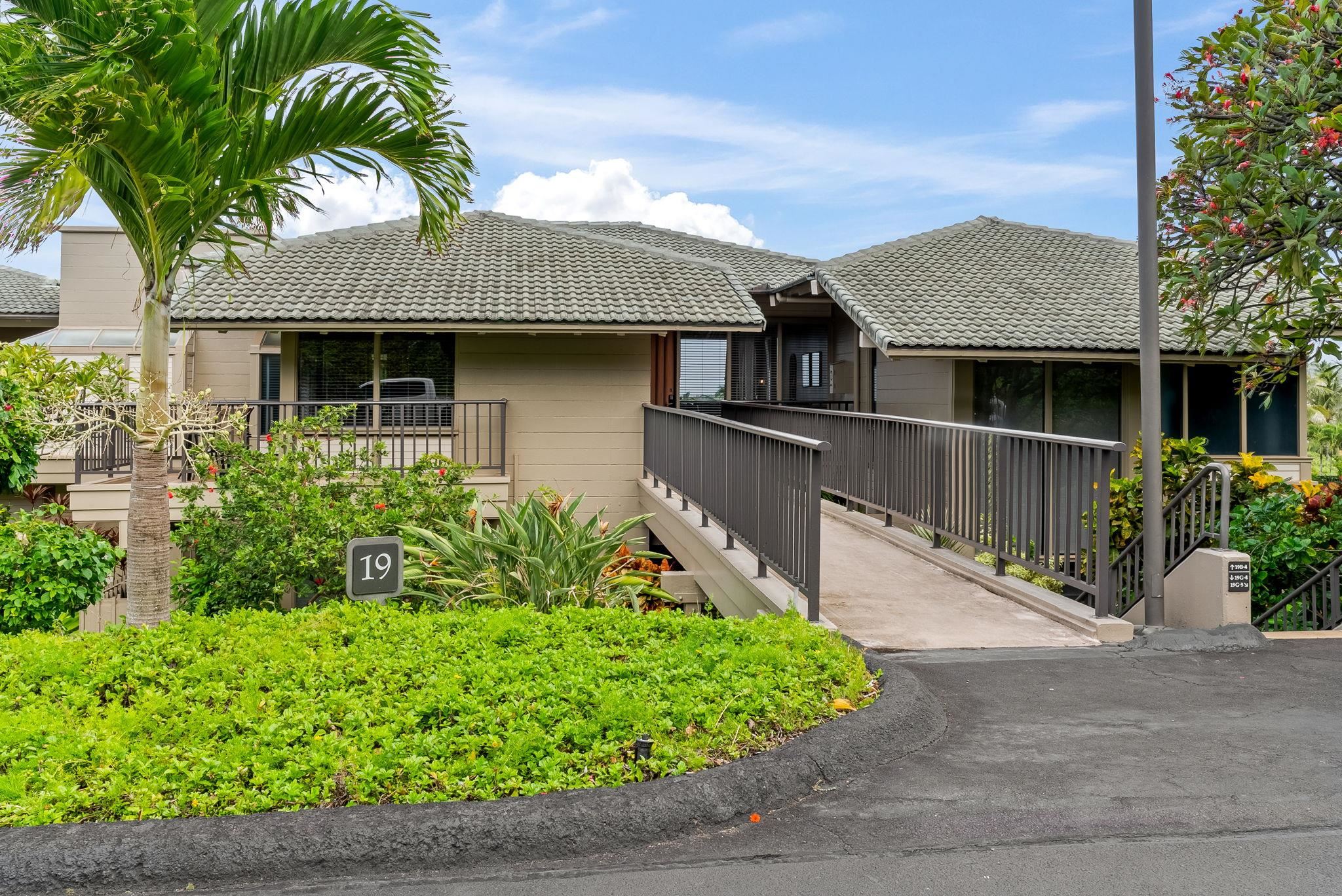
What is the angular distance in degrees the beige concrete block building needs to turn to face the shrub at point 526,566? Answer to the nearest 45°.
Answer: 0° — it already faces it

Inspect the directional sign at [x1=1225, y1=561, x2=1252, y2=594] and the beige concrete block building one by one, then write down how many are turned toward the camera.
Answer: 2

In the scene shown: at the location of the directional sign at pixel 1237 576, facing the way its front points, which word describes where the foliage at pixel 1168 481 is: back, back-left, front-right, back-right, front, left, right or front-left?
back

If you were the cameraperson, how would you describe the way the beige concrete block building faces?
facing the viewer

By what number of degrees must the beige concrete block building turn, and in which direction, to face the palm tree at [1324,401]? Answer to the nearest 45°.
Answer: approximately 135° to its left

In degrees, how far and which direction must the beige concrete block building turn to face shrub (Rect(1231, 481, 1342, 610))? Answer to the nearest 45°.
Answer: approximately 45° to its left

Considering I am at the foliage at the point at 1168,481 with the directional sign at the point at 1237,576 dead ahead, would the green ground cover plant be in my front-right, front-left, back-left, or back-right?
front-right

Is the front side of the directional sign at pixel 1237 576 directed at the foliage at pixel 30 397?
no

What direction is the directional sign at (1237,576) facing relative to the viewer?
toward the camera

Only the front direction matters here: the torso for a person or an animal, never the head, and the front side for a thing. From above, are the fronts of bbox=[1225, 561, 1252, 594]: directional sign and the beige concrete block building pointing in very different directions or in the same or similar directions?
same or similar directions

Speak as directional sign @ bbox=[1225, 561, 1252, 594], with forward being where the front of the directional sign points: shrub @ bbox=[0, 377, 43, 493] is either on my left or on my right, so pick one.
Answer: on my right

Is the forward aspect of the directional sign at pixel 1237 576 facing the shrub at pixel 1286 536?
no

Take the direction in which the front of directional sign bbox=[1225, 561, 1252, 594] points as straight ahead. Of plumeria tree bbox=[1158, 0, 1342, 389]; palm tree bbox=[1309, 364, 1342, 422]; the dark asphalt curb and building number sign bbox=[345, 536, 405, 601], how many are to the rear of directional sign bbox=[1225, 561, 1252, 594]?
2
